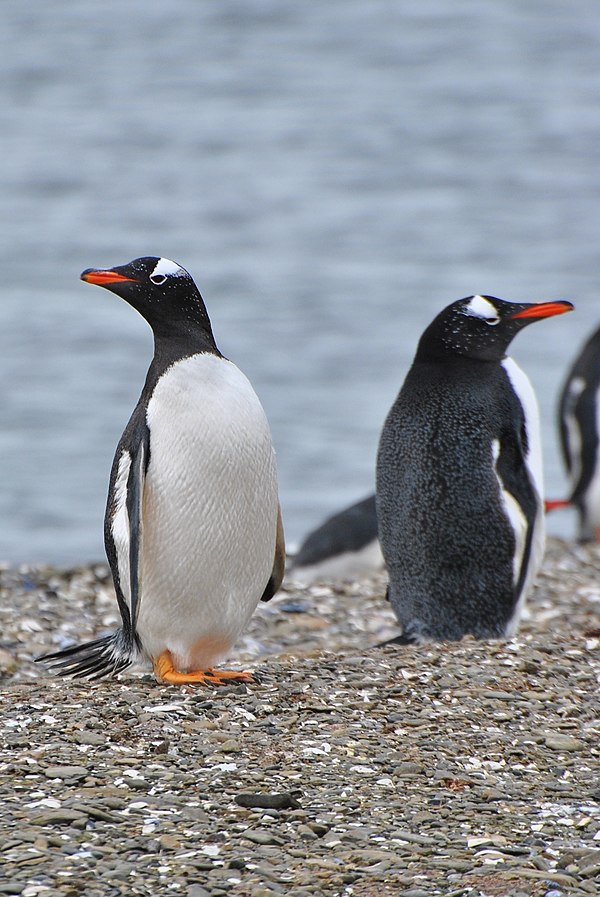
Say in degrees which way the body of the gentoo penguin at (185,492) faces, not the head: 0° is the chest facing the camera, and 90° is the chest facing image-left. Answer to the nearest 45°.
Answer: approximately 315°

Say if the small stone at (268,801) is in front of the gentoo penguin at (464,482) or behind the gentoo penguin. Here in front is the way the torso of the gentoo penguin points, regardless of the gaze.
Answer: behind

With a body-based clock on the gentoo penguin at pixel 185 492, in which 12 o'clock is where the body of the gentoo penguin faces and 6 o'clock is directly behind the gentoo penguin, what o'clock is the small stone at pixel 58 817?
The small stone is roughly at 2 o'clock from the gentoo penguin.

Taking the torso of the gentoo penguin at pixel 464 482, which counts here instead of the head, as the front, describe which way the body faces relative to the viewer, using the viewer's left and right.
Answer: facing away from the viewer and to the right of the viewer
